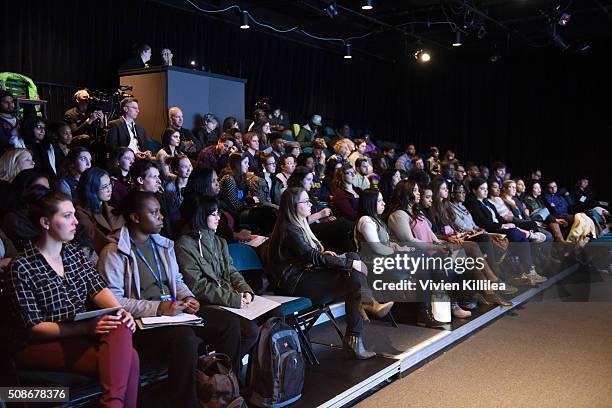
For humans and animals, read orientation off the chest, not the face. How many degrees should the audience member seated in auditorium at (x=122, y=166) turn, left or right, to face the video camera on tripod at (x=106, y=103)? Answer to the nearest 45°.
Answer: approximately 135° to their left

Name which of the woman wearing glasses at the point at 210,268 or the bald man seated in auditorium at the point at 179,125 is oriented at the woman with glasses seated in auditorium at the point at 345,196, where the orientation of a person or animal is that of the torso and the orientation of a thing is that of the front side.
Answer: the bald man seated in auditorium at the point at 179,125

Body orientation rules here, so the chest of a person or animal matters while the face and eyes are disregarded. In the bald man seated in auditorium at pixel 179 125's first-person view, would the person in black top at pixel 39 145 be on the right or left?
on their right

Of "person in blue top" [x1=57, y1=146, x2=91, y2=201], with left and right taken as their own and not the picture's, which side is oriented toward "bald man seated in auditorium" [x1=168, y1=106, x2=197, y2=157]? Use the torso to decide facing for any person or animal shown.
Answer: left

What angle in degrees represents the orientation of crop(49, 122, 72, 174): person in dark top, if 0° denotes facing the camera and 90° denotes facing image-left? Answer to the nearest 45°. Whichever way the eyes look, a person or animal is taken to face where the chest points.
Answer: approximately 315°

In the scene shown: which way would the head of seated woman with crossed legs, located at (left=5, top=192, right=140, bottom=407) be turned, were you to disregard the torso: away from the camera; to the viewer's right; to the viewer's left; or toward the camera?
to the viewer's right

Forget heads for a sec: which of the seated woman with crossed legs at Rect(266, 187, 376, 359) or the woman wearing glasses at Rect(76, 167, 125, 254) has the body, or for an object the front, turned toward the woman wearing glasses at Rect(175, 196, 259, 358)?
the woman wearing glasses at Rect(76, 167, 125, 254)
